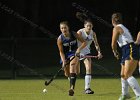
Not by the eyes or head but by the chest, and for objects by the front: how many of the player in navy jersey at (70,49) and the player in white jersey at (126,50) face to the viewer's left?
1

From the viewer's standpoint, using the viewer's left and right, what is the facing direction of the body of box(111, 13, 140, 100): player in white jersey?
facing to the left of the viewer

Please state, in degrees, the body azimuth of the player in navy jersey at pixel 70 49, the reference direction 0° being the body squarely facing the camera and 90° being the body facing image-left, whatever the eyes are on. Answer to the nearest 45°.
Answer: approximately 0°

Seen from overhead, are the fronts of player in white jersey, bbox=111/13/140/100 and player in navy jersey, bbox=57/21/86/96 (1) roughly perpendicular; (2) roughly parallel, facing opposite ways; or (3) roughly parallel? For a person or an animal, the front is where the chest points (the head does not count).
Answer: roughly perpendicular

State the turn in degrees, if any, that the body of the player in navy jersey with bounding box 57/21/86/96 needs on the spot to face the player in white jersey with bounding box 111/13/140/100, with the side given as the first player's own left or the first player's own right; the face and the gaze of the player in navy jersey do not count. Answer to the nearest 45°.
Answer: approximately 45° to the first player's own left

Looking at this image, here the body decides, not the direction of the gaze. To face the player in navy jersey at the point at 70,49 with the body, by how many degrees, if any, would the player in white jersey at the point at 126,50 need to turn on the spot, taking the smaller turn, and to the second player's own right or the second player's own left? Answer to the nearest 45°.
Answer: approximately 45° to the second player's own right
